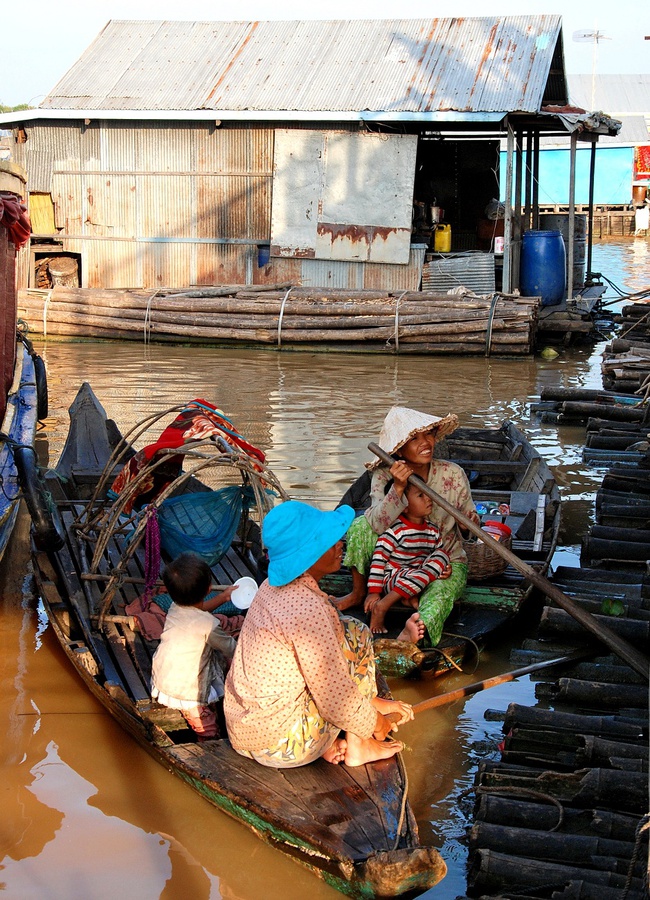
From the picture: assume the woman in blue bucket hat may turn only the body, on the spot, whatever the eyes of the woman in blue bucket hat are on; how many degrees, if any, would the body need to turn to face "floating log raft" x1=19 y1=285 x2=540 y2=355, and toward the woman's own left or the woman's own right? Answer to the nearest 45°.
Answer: approximately 90° to the woman's own left

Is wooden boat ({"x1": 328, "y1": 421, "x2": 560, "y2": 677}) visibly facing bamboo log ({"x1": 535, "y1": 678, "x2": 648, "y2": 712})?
no

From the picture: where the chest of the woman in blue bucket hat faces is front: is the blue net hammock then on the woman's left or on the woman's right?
on the woman's left

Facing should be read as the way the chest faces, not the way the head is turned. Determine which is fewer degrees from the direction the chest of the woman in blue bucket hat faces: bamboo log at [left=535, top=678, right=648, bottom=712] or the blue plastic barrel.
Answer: the bamboo log

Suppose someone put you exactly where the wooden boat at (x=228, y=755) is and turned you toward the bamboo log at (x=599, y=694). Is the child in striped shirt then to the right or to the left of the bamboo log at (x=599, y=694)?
left
